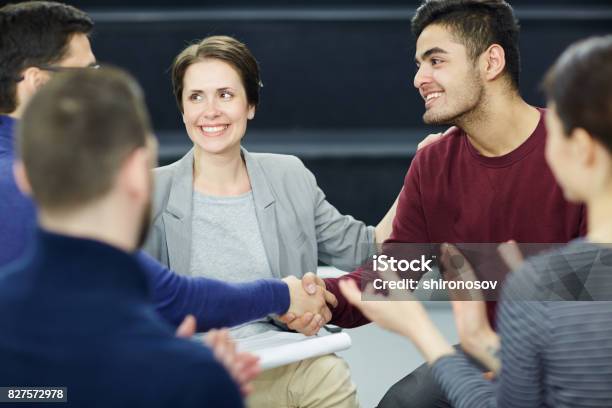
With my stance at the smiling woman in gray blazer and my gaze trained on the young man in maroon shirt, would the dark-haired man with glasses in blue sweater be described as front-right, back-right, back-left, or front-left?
back-right

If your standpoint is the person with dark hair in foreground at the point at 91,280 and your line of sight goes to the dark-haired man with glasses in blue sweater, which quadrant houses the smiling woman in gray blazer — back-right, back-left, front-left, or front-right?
front-right

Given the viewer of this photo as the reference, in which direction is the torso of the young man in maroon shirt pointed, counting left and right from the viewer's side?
facing the viewer and to the left of the viewer

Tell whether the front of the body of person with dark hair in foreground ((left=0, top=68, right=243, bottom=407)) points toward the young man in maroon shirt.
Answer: yes

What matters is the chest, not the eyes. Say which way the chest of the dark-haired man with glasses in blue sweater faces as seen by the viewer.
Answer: to the viewer's right

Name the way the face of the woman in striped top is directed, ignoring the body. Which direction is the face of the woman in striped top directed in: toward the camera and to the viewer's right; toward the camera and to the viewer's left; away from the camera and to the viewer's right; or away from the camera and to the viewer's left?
away from the camera and to the viewer's left

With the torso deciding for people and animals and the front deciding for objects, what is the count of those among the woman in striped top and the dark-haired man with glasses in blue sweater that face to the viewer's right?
1

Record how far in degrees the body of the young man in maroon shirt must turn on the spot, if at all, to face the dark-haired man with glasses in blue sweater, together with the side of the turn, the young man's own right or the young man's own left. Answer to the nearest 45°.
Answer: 0° — they already face them

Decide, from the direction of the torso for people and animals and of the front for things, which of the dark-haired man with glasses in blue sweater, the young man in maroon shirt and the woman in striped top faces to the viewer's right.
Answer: the dark-haired man with glasses in blue sweater

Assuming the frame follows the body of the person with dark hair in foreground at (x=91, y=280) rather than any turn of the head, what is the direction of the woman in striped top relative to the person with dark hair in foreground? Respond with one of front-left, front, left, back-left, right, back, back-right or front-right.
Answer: front-right

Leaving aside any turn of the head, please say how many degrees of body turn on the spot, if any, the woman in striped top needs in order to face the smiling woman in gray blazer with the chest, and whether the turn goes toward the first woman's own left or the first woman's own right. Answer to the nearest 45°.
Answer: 0° — they already face them

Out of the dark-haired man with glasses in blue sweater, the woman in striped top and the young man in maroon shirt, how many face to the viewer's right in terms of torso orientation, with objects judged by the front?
1

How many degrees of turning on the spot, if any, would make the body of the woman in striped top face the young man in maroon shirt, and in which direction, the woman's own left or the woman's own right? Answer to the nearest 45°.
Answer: approximately 45° to the woman's own right

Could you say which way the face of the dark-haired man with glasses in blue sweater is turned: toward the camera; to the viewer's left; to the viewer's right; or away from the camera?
to the viewer's right

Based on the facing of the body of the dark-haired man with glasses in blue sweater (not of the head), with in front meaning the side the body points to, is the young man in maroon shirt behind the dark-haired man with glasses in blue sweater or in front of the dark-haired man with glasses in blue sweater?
in front

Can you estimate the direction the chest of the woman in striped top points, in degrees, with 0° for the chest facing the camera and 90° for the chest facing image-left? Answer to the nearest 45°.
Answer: approximately 135°

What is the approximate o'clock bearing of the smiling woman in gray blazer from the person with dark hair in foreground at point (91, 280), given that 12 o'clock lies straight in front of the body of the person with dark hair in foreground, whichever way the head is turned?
The smiling woman in gray blazer is roughly at 11 o'clock from the person with dark hair in foreground.

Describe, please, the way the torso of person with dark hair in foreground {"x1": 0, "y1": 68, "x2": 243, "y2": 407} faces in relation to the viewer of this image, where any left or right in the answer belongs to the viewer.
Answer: facing away from the viewer and to the right of the viewer

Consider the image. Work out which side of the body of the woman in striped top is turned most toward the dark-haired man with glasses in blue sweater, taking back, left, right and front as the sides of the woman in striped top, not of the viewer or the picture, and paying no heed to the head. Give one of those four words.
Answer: front
